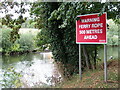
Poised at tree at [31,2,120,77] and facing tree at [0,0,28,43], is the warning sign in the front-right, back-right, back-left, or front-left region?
back-left

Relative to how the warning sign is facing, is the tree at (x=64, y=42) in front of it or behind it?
behind

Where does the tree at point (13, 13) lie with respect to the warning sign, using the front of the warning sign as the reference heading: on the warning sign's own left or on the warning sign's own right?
on the warning sign's own right

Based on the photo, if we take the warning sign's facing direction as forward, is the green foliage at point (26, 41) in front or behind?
behind

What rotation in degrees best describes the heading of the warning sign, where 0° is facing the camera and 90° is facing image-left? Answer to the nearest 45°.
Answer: approximately 0°

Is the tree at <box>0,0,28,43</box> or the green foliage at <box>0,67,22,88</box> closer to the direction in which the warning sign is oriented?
the green foliage
